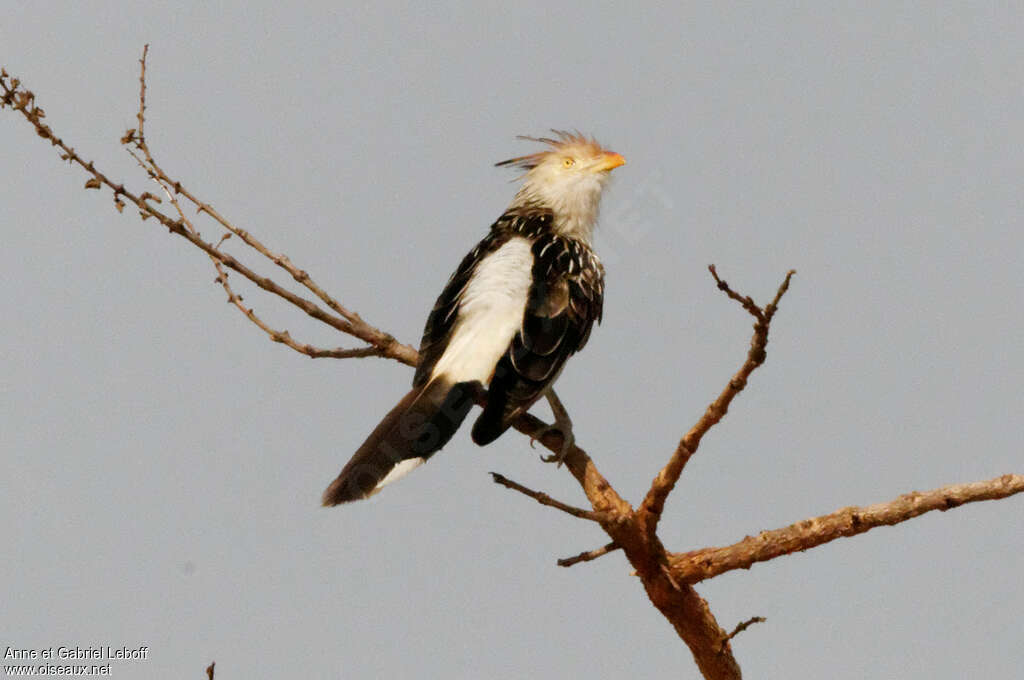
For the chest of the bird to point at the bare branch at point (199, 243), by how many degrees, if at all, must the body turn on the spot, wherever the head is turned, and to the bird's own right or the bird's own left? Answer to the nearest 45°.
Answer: approximately 180°
